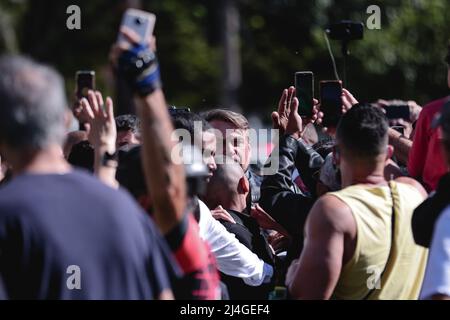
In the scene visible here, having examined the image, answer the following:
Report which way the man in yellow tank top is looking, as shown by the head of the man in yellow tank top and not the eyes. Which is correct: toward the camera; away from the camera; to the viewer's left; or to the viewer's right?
away from the camera

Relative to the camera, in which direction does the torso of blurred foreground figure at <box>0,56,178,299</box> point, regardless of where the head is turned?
away from the camera

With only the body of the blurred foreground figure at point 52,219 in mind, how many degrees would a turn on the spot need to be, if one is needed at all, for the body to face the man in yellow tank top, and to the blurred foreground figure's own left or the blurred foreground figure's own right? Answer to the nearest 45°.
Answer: approximately 45° to the blurred foreground figure's own right

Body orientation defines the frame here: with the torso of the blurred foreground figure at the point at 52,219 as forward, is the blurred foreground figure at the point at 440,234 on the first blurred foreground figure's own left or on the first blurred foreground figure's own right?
on the first blurred foreground figure's own right

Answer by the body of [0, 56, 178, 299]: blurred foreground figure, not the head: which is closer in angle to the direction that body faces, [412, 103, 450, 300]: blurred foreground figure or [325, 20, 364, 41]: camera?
the camera
